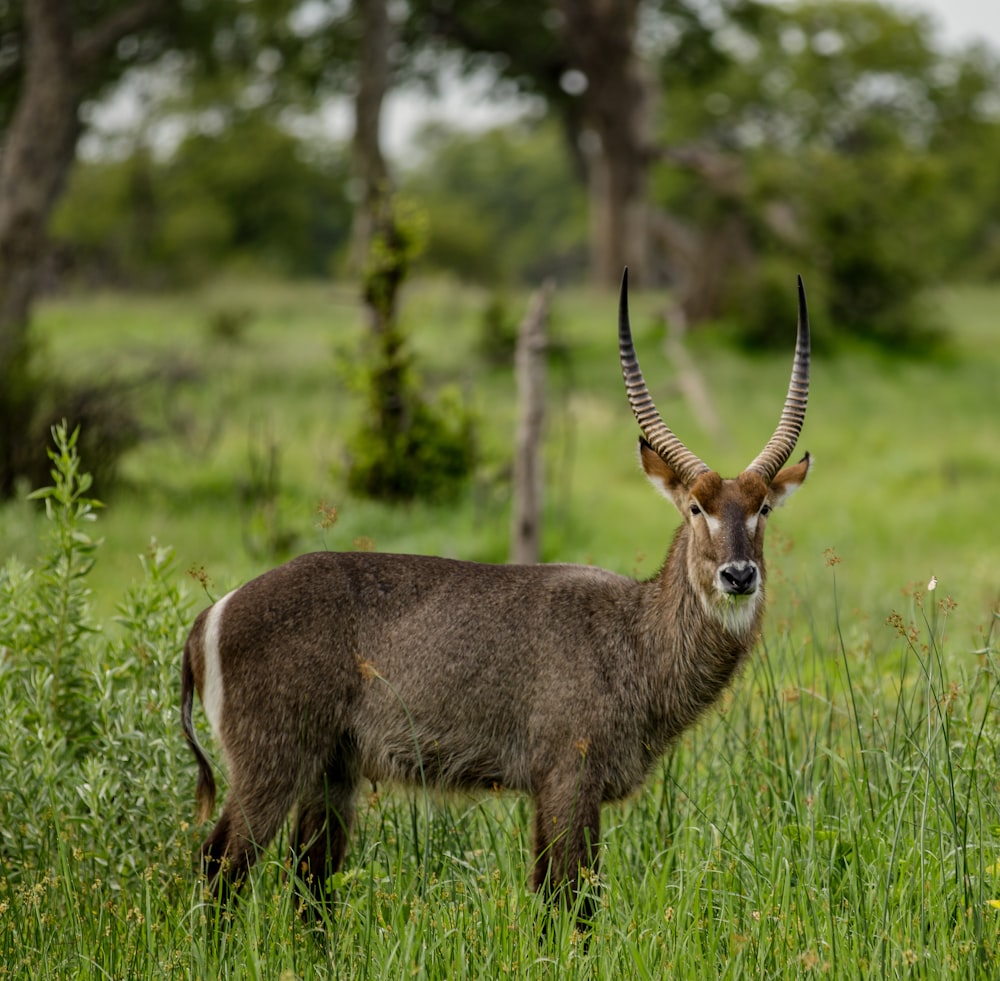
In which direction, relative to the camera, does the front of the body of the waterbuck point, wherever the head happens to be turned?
to the viewer's right

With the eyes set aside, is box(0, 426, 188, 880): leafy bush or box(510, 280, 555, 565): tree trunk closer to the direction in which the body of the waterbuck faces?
the tree trunk

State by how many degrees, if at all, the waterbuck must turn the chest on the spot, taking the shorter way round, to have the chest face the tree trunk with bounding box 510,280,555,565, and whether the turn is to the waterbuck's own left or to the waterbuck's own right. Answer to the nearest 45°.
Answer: approximately 90° to the waterbuck's own left

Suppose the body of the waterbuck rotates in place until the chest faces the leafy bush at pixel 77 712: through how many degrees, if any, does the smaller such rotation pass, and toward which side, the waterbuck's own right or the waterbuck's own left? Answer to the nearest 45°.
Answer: approximately 180°
